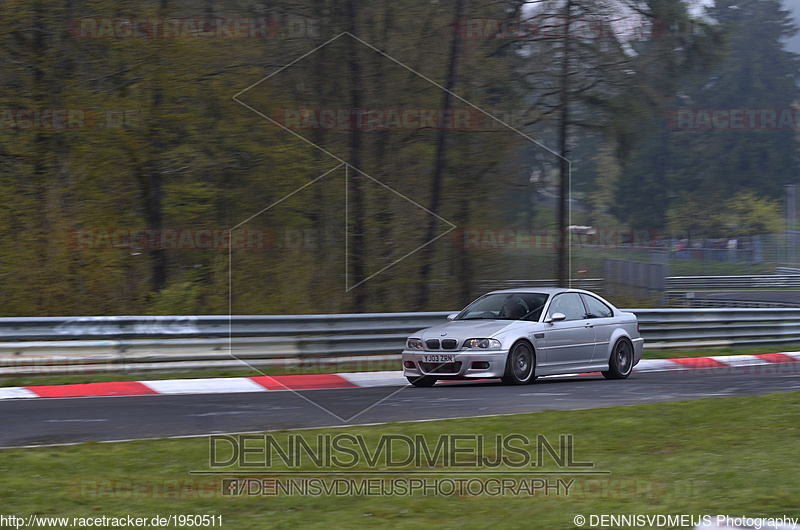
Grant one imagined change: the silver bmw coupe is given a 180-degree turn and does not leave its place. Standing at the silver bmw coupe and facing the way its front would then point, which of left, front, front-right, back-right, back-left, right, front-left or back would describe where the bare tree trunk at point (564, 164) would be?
front-left

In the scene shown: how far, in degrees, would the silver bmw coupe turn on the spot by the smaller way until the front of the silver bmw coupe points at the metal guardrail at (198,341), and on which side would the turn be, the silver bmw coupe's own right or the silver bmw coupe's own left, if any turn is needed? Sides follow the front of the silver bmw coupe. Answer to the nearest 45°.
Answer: approximately 45° to the silver bmw coupe's own right

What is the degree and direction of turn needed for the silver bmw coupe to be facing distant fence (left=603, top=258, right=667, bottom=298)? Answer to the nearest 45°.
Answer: approximately 135° to its right

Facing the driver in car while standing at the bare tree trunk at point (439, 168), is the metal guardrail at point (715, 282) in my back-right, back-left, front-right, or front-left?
back-left

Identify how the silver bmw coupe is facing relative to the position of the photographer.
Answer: facing the viewer and to the left of the viewer

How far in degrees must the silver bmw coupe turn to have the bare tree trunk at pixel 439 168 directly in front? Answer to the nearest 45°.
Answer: approximately 135° to its right

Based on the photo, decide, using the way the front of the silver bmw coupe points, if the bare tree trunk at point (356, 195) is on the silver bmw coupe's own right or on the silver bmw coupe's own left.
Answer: on the silver bmw coupe's own right

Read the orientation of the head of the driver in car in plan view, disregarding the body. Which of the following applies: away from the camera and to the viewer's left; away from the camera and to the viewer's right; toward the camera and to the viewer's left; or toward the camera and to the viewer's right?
toward the camera and to the viewer's left

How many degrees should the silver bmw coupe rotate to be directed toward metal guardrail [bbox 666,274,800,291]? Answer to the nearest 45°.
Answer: approximately 135° to its right
